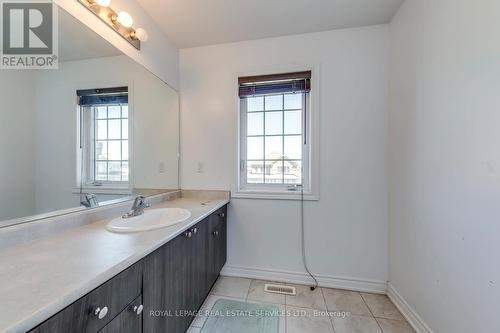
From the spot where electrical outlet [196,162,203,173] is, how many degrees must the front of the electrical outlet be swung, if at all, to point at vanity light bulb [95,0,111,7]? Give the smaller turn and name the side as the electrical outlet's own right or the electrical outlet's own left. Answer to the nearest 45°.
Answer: approximately 45° to the electrical outlet's own right

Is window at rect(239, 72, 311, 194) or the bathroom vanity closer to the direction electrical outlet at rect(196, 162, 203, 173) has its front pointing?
the bathroom vanity

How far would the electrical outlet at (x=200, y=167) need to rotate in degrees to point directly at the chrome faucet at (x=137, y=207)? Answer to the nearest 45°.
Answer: approximately 45° to its right

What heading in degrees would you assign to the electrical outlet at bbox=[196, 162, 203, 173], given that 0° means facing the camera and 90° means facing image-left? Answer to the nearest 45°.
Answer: approximately 0°

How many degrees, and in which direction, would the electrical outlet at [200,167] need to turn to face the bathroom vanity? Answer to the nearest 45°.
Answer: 0° — it already faces it
